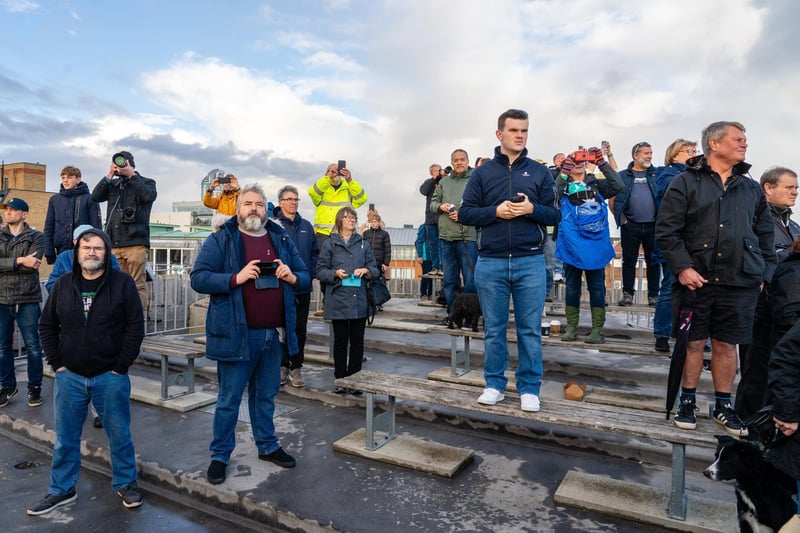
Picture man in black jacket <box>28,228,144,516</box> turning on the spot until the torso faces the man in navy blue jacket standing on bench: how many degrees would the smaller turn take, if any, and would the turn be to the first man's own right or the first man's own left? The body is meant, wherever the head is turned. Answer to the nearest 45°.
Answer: approximately 45° to the first man's own left

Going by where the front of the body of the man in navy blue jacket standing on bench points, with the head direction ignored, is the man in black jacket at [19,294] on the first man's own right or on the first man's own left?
on the first man's own right

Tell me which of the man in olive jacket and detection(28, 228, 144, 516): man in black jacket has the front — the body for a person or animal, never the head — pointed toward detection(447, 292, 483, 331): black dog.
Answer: the man in olive jacket

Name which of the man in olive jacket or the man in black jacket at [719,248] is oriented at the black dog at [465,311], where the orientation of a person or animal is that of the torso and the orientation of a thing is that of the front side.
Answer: the man in olive jacket

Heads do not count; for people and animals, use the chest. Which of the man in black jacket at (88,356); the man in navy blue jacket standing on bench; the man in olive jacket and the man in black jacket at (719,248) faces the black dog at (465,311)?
the man in olive jacket

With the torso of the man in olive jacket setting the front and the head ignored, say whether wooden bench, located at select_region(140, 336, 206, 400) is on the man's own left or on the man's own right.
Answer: on the man's own right

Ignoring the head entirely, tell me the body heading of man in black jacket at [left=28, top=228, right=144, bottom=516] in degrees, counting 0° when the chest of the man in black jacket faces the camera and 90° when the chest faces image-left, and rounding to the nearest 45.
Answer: approximately 0°
